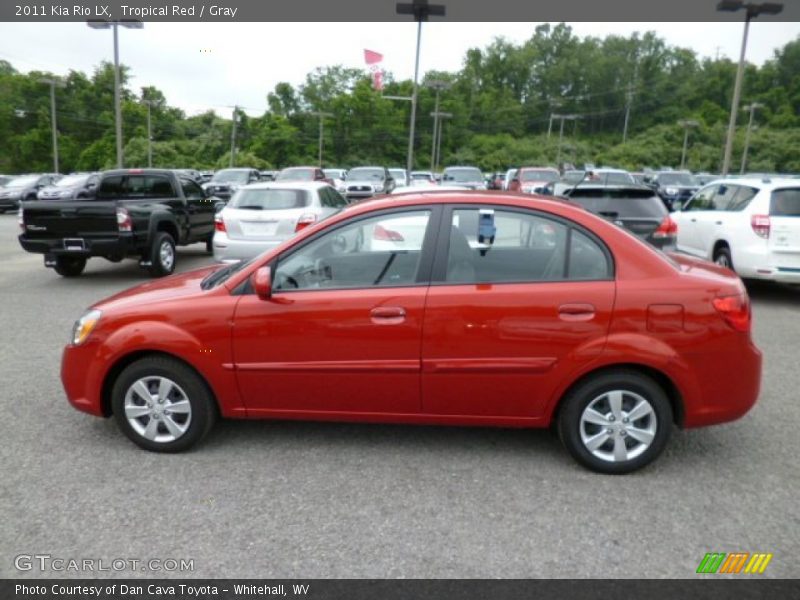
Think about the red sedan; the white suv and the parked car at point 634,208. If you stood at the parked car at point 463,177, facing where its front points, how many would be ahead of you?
3

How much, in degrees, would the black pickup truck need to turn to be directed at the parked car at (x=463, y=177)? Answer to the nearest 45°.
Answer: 0° — it already faces it

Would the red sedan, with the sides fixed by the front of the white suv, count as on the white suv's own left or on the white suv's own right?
on the white suv's own left

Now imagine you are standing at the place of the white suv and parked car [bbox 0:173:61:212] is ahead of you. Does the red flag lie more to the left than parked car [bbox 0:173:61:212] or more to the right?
right

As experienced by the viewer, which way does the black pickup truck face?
facing away from the viewer and to the right of the viewer

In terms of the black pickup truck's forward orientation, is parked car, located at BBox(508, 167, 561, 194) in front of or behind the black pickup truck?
in front

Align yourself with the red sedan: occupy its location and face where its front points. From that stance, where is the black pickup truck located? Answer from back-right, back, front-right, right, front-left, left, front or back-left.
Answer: front-right

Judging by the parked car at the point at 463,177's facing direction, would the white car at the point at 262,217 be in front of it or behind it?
in front

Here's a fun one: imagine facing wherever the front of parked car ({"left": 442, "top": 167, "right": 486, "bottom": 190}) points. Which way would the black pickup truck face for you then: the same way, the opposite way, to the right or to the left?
the opposite way

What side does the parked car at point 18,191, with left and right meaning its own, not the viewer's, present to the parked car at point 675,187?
left

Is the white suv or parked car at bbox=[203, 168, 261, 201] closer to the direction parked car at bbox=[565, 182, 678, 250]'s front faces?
the parked car

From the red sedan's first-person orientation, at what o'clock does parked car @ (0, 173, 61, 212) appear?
The parked car is roughly at 2 o'clock from the red sedan.

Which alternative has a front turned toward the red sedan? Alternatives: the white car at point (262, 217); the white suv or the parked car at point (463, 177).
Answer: the parked car

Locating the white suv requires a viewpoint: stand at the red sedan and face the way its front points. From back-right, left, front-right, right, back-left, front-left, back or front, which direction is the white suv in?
back-right

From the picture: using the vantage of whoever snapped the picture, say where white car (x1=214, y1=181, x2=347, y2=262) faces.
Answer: facing away from the viewer and to the right of the viewer

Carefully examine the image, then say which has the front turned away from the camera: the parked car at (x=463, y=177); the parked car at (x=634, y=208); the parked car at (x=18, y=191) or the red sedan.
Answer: the parked car at (x=634, y=208)

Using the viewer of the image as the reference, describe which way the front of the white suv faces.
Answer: facing away from the viewer and to the left of the viewer

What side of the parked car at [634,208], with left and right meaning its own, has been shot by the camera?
back

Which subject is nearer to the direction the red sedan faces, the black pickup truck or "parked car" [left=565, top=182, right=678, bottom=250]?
the black pickup truck
